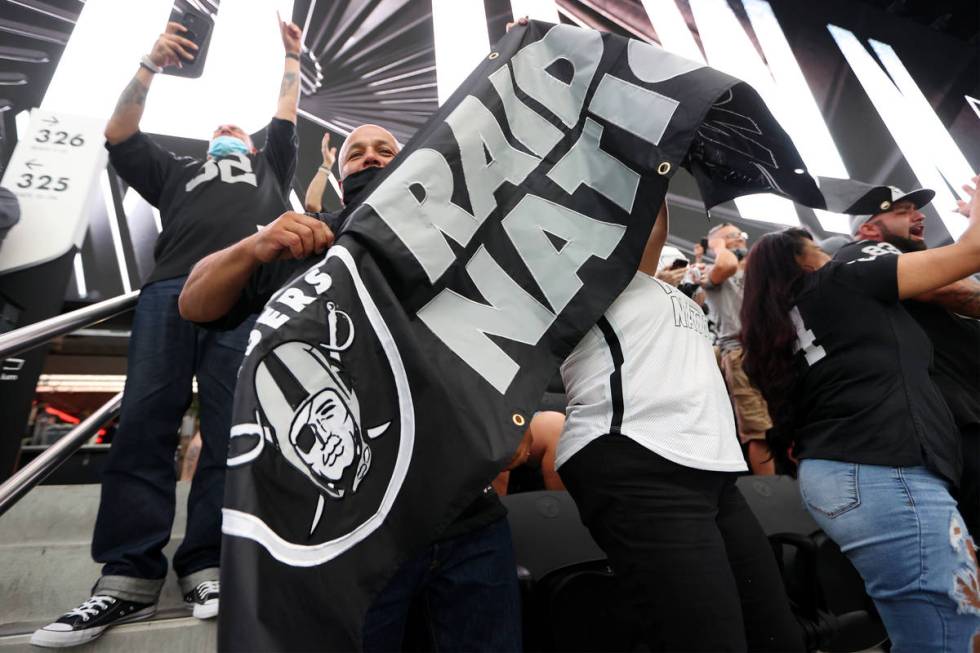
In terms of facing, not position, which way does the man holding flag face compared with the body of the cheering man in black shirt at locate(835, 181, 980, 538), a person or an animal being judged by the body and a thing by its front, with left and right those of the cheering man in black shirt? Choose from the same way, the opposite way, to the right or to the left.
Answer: the same way

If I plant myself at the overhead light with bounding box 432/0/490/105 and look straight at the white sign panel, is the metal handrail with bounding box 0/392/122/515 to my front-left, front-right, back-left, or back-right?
front-left

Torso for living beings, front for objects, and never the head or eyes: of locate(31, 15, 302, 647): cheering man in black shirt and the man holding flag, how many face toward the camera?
2

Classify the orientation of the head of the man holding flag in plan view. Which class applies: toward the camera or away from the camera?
toward the camera

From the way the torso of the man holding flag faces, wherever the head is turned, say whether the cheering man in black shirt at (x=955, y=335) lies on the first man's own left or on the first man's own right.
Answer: on the first man's own left

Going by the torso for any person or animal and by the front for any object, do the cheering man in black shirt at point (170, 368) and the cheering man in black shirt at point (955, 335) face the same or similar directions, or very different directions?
same or similar directions

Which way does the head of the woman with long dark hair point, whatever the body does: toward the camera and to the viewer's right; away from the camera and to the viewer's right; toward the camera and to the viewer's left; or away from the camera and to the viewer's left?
away from the camera and to the viewer's right

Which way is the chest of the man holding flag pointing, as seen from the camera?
toward the camera

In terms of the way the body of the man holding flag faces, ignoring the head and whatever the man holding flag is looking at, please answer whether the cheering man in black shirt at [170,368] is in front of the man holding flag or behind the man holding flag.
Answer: behind

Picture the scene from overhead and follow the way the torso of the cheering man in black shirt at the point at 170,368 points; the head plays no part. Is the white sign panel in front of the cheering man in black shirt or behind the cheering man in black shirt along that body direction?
behind
